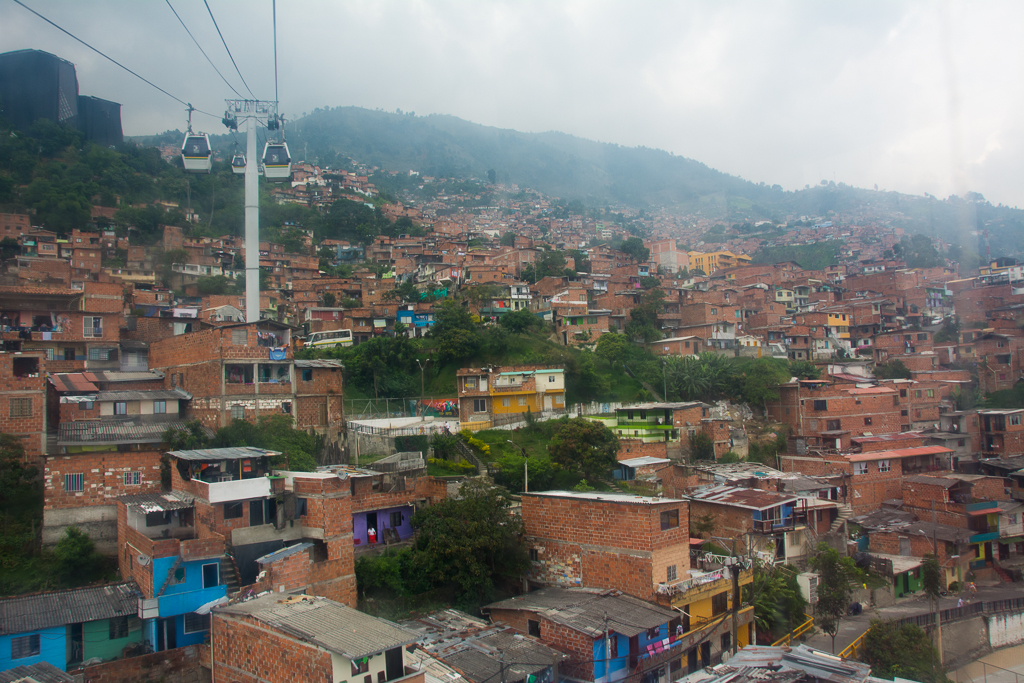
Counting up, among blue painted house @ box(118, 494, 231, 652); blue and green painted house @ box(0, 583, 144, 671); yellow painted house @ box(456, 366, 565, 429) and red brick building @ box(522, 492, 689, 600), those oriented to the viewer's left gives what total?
0

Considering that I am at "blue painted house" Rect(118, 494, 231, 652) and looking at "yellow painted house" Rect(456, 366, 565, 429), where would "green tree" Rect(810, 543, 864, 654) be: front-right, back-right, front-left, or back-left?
front-right

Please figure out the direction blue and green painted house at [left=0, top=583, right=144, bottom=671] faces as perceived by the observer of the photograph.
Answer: facing the viewer and to the right of the viewer

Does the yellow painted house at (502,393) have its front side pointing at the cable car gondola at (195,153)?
no

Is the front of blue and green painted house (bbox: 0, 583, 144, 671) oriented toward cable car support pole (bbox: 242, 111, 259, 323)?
no

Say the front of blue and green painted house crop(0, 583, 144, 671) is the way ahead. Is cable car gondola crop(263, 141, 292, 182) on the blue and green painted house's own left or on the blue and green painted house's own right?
on the blue and green painted house's own left

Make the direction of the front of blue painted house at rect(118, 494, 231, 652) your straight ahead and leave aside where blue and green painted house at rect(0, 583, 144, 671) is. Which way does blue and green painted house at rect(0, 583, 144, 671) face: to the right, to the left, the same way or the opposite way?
the same way

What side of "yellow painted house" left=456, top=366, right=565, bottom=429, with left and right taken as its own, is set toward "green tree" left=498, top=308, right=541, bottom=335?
back

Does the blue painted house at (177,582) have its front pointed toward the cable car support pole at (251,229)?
no

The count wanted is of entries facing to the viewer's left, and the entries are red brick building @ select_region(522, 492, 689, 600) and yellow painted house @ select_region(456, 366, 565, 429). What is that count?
0

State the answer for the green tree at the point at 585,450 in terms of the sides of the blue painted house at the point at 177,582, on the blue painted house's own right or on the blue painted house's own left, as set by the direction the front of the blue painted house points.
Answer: on the blue painted house's own left

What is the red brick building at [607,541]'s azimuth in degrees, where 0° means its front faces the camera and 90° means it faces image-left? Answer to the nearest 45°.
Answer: approximately 315°

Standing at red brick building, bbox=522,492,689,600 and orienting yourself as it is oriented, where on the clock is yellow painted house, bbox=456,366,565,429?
The yellow painted house is roughly at 7 o'clock from the red brick building.

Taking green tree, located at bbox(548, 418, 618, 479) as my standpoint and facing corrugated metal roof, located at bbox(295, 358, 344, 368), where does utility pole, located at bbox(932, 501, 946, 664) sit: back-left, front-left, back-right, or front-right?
back-left

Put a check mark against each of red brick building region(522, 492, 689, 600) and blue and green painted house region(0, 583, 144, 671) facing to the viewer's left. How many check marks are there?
0

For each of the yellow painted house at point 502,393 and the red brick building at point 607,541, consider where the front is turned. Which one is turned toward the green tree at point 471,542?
the yellow painted house

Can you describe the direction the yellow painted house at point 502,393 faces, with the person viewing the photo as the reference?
facing the viewer

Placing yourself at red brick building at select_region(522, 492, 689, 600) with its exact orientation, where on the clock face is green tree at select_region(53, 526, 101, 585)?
The green tree is roughly at 4 o'clock from the red brick building.

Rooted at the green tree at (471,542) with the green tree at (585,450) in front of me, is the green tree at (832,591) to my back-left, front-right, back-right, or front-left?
front-right

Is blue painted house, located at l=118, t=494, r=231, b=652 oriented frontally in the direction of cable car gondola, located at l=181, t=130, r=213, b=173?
no
